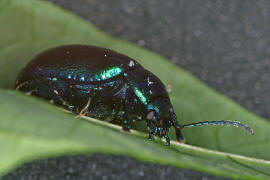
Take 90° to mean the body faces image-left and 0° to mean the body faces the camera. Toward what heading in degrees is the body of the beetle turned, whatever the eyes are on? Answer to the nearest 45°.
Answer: approximately 270°
